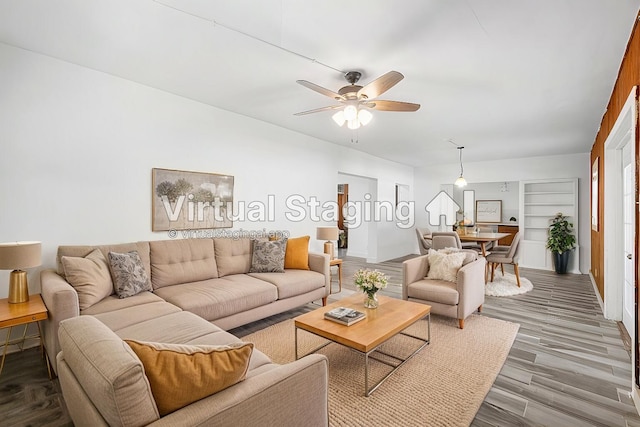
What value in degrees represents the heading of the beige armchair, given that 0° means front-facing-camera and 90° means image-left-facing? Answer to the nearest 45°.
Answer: approximately 45°

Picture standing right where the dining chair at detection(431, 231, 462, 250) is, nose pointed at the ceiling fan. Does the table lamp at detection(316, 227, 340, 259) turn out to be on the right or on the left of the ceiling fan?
right

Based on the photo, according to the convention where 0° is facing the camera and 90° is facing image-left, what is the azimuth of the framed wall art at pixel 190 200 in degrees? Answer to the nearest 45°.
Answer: approximately 315°

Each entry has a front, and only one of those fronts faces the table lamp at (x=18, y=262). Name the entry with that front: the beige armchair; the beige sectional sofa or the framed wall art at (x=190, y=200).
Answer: the beige armchair

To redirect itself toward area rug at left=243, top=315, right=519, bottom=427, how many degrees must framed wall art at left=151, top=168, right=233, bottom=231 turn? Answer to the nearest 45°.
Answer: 0° — it already faces it

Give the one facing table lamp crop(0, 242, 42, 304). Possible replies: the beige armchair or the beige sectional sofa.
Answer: the beige armchair

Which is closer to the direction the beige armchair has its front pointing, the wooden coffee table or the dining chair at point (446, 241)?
the wooden coffee table

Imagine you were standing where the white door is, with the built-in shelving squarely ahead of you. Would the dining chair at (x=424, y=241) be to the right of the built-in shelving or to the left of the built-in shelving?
left

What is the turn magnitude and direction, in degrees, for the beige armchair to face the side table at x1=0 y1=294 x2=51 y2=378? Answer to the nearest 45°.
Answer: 0° — it already faces it

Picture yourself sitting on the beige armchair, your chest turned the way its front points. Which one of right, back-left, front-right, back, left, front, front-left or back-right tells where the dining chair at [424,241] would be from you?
back-right

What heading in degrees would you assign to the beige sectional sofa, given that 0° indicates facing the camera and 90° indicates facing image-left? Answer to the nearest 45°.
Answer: approximately 315°
